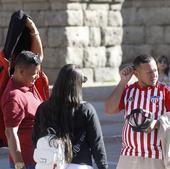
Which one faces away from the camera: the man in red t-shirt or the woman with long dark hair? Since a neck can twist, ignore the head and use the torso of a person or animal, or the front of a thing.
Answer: the woman with long dark hair

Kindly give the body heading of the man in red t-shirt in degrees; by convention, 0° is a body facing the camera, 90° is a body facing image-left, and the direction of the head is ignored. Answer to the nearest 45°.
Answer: approximately 270°

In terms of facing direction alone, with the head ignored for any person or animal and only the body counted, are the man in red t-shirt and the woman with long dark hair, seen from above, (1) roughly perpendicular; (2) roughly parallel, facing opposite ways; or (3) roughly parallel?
roughly perpendicular

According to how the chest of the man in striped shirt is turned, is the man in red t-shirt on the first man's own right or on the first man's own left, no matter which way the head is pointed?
on the first man's own right

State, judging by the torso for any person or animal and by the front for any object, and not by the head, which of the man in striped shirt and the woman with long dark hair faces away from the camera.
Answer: the woman with long dark hair

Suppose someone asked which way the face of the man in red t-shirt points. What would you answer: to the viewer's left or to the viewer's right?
to the viewer's right

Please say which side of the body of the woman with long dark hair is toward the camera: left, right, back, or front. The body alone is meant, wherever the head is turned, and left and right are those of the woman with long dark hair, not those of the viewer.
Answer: back

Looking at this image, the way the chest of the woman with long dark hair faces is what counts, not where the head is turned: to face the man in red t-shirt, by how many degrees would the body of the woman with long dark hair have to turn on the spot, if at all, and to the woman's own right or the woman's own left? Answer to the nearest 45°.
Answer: approximately 45° to the woman's own left

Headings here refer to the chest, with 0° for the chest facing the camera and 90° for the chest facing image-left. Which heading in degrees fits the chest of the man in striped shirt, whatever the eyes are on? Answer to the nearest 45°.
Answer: approximately 0°
